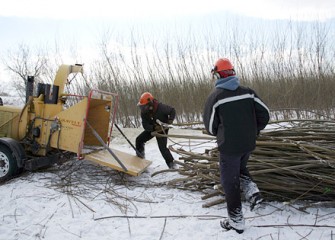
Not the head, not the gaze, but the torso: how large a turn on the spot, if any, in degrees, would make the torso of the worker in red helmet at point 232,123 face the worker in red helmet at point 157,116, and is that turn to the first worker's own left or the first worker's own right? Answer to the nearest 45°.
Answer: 0° — they already face them

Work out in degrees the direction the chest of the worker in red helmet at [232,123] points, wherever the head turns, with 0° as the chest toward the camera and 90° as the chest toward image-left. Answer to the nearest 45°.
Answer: approximately 135°

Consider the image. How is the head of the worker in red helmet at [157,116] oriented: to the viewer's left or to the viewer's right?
to the viewer's left

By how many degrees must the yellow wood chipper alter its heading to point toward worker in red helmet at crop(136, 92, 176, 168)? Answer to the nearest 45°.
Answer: approximately 135° to its right
